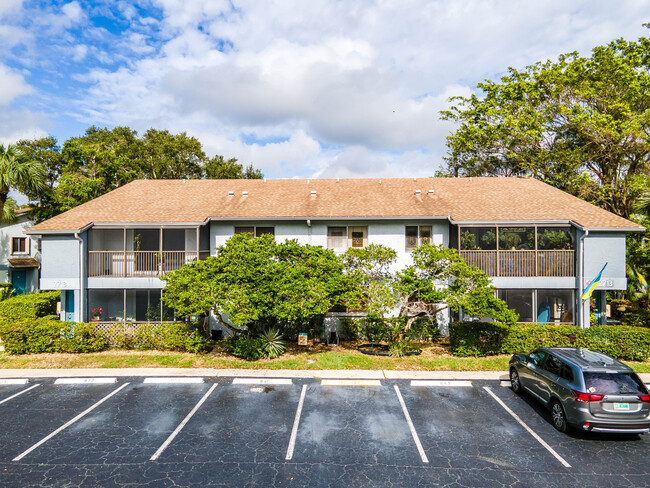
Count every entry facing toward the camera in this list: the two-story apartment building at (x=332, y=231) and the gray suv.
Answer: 1

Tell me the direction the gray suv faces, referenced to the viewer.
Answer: facing away from the viewer and to the left of the viewer

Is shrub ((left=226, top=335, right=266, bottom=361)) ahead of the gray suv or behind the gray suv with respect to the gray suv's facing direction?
ahead

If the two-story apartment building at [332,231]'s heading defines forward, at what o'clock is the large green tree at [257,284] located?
The large green tree is roughly at 1 o'clock from the two-story apartment building.

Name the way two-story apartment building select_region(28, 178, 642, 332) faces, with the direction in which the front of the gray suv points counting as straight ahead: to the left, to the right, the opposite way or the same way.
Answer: the opposite way

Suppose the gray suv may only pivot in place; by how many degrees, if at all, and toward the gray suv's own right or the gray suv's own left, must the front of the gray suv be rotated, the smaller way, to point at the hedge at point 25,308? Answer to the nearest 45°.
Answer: approximately 45° to the gray suv's own left

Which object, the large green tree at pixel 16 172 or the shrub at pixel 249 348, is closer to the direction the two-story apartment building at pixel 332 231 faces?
the shrub

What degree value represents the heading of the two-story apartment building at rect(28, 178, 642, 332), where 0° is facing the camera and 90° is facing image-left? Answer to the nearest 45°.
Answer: approximately 0°

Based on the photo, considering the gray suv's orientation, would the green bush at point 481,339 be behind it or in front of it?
in front

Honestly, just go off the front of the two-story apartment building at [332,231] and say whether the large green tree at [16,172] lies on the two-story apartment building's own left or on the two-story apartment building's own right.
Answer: on the two-story apartment building's own right

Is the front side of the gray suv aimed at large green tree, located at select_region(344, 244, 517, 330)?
yes
